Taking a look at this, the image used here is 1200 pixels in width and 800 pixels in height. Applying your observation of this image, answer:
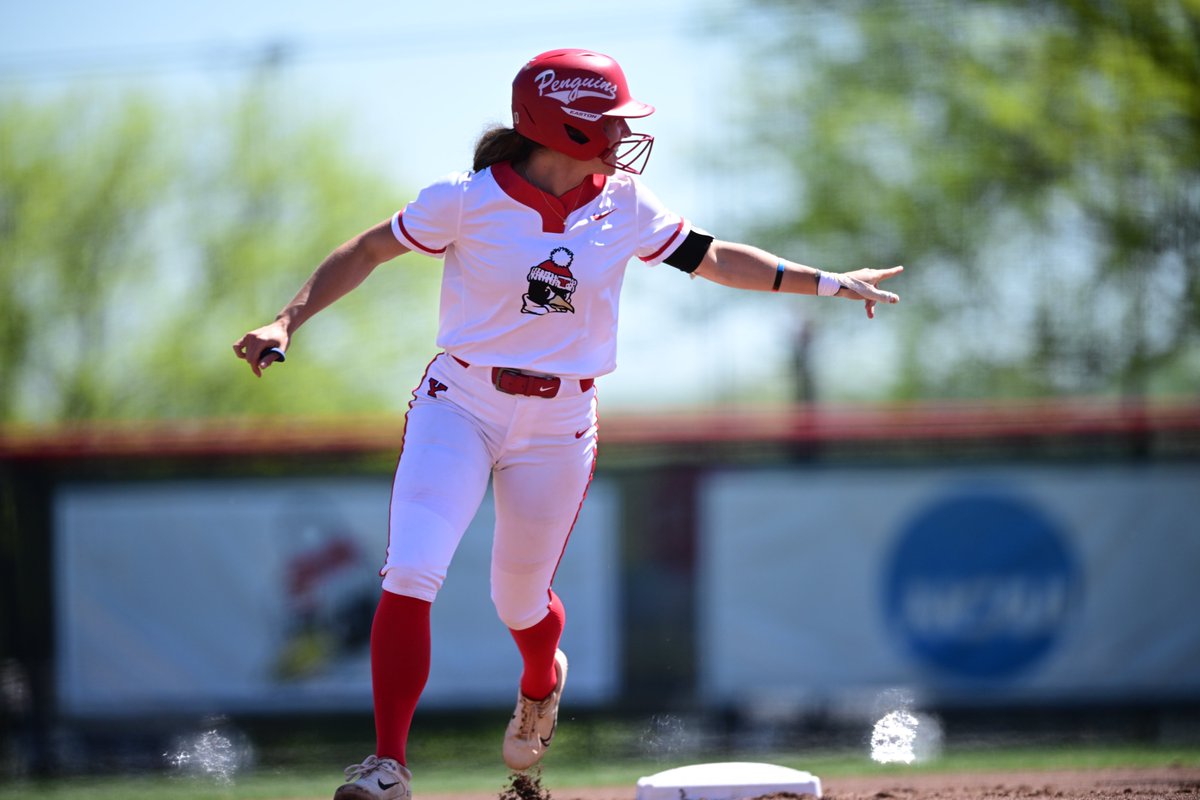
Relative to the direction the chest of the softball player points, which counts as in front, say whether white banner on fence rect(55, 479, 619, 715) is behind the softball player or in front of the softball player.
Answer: behind

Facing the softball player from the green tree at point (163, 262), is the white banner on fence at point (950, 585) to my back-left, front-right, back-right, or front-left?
front-left

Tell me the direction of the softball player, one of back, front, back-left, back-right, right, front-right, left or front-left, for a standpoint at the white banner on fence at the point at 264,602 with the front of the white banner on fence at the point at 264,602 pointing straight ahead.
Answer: front

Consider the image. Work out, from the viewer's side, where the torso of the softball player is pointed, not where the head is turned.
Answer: toward the camera

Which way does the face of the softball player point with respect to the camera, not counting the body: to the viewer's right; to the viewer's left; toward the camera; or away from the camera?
to the viewer's right

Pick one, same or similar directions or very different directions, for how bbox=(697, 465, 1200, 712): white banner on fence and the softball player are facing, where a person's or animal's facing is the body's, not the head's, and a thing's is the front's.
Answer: same or similar directions

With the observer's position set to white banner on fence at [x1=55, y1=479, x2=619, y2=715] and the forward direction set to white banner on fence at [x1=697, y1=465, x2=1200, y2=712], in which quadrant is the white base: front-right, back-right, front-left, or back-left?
front-right

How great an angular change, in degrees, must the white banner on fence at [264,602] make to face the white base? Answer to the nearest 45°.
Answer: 0° — it already faces it

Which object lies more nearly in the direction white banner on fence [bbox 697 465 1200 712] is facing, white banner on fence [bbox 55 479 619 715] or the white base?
the white base

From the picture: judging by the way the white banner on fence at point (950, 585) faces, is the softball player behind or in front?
in front

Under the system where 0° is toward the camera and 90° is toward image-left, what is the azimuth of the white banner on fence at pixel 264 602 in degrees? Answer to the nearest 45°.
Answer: approximately 0°

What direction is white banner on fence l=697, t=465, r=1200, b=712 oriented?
toward the camera

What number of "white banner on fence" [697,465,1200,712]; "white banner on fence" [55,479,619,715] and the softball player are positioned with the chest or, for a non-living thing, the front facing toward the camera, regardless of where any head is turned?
3

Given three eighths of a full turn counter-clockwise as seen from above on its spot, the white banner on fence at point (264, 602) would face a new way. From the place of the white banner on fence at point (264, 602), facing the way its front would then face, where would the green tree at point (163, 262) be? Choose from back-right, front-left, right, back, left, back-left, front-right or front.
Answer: front-left

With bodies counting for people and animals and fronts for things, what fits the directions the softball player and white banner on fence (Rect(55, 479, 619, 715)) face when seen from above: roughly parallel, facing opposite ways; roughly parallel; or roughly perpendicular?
roughly parallel
